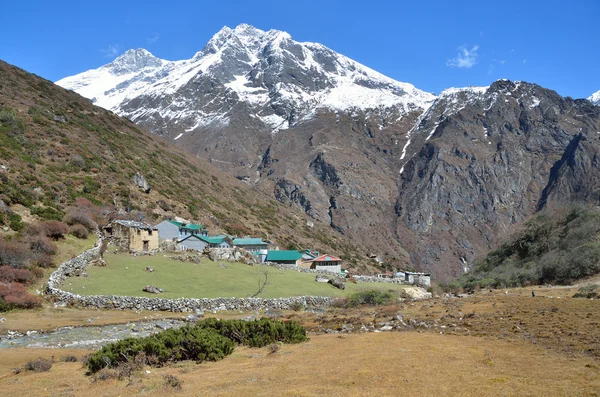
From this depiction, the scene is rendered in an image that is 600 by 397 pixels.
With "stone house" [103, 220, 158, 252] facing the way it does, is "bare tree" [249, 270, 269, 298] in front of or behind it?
in front

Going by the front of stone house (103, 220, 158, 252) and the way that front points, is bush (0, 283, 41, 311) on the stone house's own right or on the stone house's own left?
on the stone house's own right

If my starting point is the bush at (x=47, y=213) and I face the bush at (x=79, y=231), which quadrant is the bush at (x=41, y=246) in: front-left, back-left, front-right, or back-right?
front-right

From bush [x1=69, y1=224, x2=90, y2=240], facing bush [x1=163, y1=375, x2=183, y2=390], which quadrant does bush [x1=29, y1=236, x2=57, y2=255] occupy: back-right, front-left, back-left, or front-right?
front-right

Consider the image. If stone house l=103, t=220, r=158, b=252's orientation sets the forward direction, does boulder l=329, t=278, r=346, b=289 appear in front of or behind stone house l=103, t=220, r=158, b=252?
in front

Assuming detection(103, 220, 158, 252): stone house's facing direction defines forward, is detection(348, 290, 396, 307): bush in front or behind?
in front

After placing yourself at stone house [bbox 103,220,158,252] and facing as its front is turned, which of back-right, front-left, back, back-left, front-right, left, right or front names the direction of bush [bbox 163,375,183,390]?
front-right

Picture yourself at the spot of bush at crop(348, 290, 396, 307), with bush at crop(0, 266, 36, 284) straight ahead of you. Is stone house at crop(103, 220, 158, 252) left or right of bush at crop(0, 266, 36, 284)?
right

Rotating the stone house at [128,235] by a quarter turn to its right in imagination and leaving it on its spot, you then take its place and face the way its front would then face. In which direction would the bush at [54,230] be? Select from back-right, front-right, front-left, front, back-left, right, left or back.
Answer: front

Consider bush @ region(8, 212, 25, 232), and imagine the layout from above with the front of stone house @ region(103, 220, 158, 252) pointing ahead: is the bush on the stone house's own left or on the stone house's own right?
on the stone house's own right

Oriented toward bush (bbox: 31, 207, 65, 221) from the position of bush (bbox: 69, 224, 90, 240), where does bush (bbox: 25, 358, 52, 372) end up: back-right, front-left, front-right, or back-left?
back-left

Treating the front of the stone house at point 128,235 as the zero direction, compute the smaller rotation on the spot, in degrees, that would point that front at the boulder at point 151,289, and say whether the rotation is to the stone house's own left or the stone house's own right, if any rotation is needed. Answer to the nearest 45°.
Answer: approximately 45° to the stone house's own right

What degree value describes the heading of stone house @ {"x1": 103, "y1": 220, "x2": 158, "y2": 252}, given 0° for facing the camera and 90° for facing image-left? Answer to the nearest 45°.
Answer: approximately 315°
